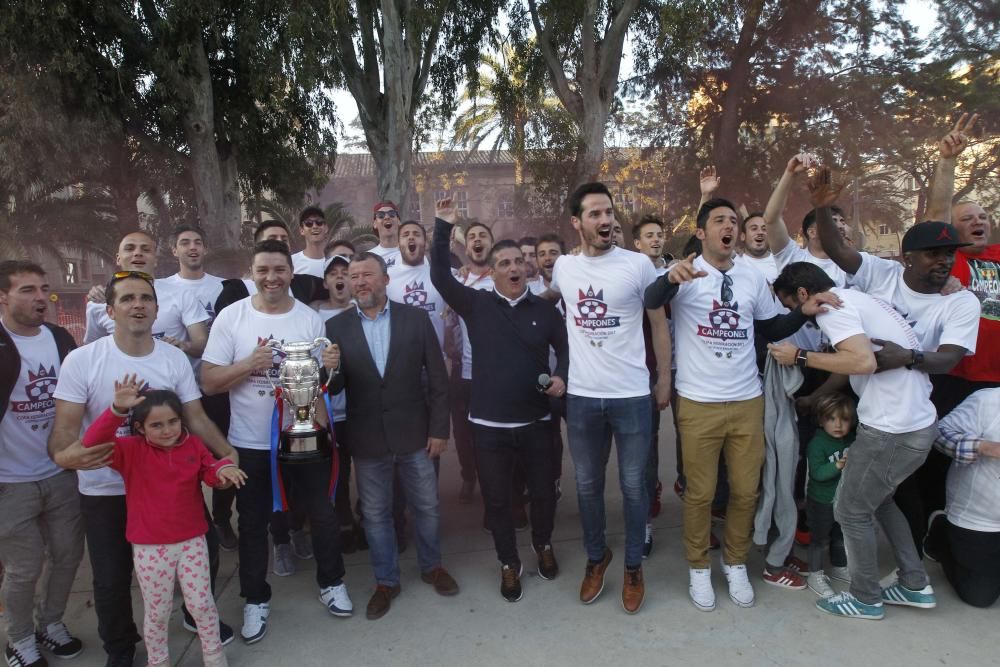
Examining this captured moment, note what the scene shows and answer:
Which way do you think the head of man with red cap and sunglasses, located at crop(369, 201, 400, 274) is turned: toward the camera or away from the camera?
toward the camera

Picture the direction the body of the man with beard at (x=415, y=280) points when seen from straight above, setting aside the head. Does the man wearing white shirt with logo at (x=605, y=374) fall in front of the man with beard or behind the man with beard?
in front

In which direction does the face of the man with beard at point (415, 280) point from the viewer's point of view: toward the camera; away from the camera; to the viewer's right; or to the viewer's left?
toward the camera

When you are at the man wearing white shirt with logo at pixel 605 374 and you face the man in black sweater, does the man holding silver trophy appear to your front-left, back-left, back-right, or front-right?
front-left

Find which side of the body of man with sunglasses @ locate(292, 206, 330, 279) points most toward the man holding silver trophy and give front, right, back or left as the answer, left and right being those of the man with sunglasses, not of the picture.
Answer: front

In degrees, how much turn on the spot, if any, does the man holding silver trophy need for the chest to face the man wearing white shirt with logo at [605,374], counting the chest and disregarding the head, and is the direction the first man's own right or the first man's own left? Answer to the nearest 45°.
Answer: approximately 90° to the first man's own left

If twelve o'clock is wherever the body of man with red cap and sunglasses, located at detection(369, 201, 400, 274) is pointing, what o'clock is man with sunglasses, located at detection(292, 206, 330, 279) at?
man with sunglasses, located at detection(292, 206, 330, 279) is roughly at 3 o'clock from man with red cap and sunglasses, located at detection(369, 201, 400, 274).

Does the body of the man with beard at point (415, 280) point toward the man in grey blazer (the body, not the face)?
yes

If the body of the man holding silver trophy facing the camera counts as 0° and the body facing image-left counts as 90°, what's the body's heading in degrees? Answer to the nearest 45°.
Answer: approximately 0°

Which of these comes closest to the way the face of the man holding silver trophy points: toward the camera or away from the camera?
toward the camera

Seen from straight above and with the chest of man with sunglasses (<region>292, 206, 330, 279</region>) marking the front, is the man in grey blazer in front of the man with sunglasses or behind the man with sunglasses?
in front

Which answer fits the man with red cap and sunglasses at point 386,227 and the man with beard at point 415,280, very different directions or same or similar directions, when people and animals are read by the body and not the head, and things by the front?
same or similar directions

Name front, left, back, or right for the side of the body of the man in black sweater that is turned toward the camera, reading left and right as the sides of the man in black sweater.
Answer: front

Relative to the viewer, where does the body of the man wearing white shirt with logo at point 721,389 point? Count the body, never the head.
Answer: toward the camera
